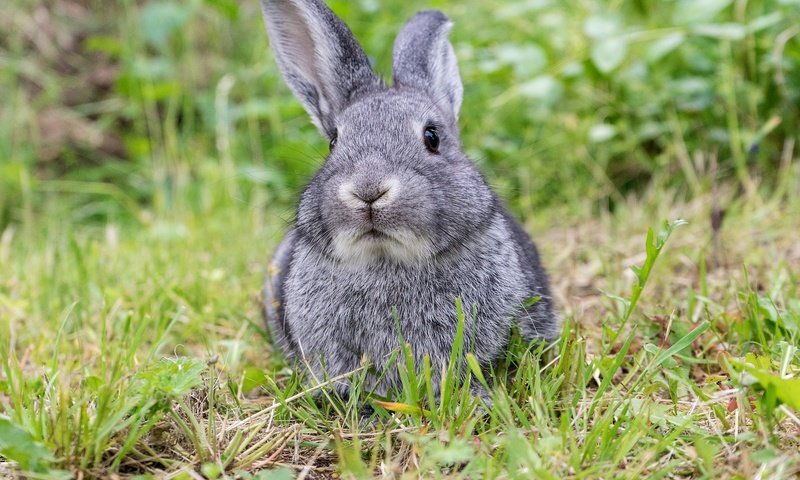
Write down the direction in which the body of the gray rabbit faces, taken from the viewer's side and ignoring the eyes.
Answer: toward the camera
